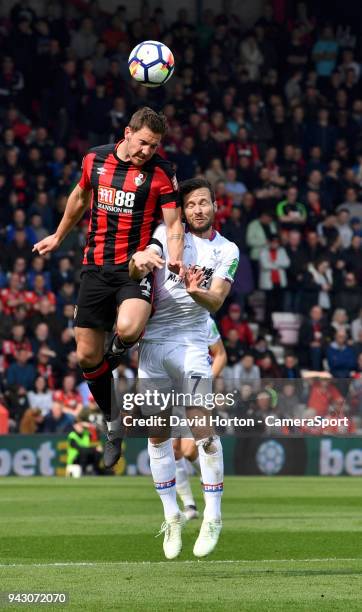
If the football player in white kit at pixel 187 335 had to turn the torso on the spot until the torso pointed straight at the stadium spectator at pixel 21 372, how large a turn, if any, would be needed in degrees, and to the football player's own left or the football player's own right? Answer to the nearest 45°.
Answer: approximately 180°

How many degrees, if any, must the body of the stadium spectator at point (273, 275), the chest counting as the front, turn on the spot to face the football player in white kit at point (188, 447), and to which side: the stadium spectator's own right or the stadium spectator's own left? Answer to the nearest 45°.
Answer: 0° — they already face them

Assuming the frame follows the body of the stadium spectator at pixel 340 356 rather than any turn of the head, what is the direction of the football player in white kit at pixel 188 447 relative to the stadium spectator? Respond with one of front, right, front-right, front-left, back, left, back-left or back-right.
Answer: front

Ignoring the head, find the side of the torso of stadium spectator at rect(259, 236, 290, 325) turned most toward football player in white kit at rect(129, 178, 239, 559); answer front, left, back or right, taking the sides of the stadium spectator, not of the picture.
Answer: front

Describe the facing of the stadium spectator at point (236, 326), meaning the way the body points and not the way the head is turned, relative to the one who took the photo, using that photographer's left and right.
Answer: facing the viewer

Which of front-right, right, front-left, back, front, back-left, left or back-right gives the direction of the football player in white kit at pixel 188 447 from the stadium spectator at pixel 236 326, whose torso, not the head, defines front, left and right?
front

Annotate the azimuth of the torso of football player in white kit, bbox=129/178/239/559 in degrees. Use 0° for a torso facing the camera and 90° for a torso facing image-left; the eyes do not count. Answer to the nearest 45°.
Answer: approximately 0°

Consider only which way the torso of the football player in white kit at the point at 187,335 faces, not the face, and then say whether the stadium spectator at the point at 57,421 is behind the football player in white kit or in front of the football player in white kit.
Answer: behind

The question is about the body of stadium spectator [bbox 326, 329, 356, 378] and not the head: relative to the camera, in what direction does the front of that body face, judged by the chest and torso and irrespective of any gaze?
toward the camera
